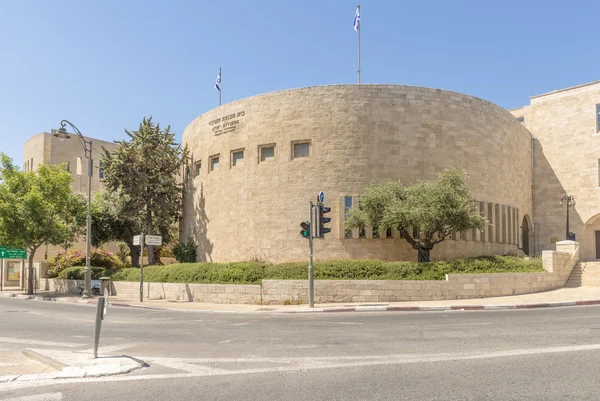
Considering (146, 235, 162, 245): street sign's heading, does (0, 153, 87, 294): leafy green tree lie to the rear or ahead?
to the rear

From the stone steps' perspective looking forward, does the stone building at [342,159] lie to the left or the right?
on its right

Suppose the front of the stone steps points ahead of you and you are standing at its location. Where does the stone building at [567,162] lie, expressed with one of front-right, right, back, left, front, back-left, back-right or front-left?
back

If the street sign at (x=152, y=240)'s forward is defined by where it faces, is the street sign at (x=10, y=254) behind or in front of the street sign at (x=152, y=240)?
behind

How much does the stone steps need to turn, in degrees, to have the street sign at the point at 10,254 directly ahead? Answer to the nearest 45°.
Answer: approximately 90° to its right
